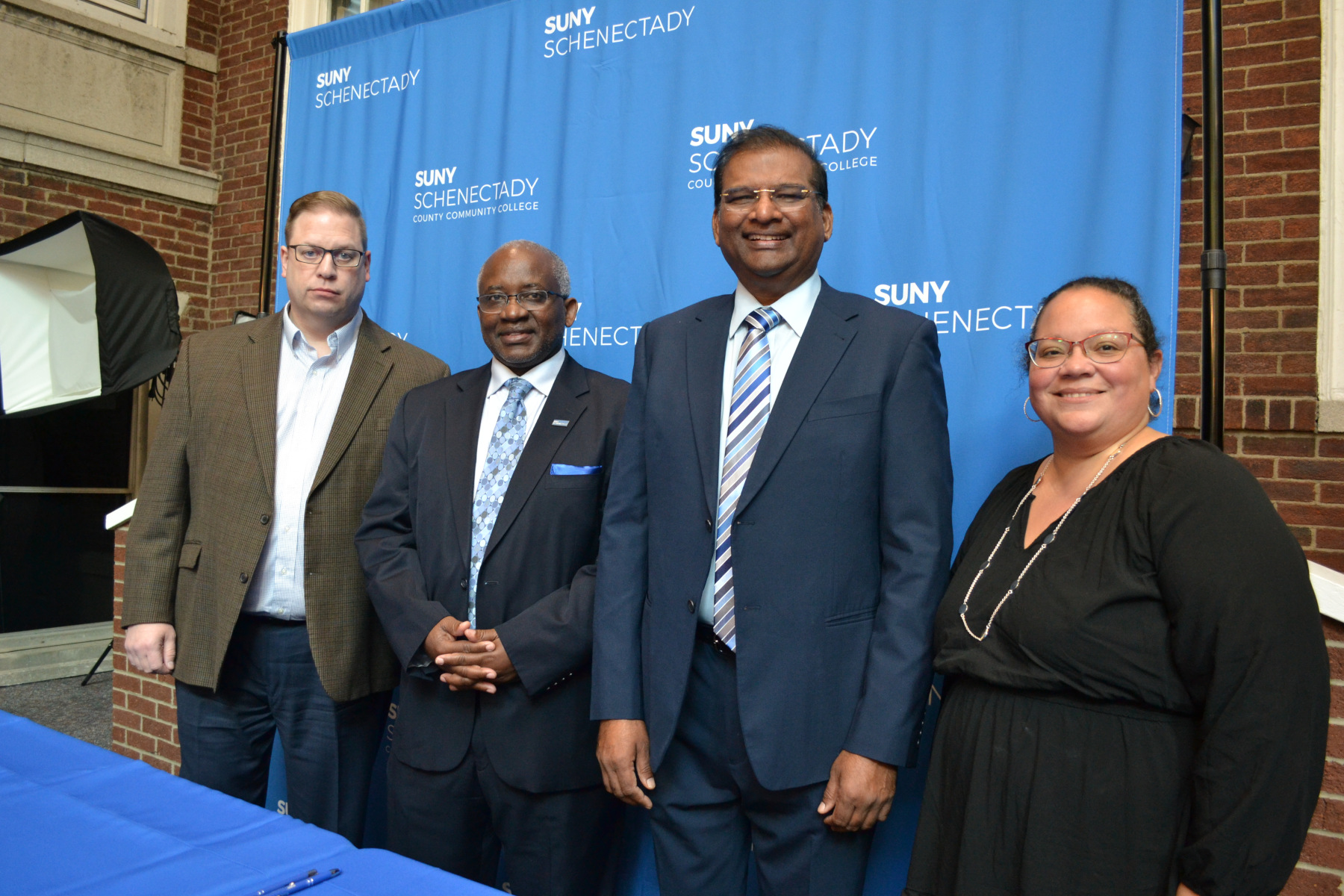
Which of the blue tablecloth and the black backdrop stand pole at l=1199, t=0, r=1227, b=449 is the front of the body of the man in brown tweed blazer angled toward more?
the blue tablecloth

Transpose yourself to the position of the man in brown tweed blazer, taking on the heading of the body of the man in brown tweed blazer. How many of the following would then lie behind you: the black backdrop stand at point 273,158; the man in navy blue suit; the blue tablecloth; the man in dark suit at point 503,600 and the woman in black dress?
1

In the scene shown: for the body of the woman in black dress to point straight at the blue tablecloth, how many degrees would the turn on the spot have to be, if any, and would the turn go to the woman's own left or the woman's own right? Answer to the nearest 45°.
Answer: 0° — they already face it

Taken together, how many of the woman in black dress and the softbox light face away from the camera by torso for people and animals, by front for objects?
0

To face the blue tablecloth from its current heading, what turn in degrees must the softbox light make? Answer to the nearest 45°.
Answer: approximately 45° to its left

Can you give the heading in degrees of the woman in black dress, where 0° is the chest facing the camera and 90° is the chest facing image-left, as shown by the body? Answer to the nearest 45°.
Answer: approximately 45°

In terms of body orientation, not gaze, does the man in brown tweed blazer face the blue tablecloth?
yes

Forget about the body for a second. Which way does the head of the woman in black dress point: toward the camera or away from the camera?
toward the camera

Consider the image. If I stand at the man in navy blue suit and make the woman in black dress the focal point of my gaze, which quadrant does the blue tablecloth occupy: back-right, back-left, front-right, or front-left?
back-right

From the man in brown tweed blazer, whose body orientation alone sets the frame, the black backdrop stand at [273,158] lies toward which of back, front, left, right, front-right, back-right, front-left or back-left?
back

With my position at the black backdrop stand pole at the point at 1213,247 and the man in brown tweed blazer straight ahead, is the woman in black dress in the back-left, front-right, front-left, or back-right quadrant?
front-left

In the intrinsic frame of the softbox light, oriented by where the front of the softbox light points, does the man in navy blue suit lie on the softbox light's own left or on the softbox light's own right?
on the softbox light's own left

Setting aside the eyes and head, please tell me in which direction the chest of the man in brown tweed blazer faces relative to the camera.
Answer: toward the camera

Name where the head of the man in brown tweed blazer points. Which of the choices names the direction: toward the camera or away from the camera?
toward the camera
